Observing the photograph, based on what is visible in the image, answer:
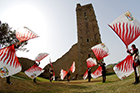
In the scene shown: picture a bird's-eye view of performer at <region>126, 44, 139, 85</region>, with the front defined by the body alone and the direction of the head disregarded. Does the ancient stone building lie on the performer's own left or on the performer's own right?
on the performer's own right

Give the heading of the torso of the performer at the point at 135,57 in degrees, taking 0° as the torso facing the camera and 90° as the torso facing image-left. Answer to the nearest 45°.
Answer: approximately 90°

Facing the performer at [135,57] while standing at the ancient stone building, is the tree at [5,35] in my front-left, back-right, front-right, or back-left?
front-right

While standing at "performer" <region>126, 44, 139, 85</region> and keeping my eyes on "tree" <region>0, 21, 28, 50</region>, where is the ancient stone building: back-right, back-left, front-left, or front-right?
front-right

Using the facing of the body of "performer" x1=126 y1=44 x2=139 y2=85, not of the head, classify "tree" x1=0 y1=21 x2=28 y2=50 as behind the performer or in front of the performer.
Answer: in front
